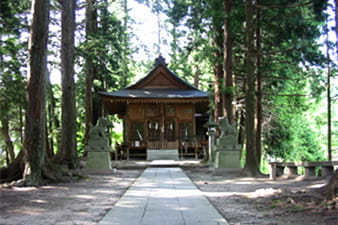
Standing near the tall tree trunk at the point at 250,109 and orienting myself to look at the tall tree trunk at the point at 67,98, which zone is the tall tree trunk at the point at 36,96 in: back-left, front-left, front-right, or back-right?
front-left

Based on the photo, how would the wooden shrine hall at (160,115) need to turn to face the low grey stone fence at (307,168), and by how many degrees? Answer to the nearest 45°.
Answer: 0° — it already faces it

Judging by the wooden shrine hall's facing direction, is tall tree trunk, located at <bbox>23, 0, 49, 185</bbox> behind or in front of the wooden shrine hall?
in front

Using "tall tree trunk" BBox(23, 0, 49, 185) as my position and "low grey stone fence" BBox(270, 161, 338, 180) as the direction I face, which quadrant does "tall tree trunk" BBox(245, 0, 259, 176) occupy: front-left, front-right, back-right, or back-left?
front-left

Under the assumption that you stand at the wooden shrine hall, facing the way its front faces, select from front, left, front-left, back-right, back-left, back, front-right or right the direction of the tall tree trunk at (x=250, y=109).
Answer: front

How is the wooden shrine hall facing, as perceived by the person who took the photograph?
facing the viewer
